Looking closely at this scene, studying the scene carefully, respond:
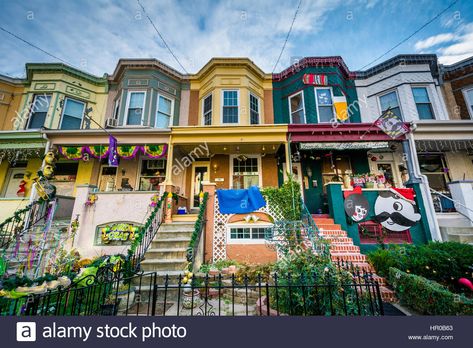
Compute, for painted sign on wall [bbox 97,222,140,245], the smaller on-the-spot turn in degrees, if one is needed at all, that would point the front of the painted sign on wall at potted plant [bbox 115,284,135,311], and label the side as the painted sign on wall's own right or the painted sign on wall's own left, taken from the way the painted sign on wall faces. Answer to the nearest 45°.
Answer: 0° — it already faces it

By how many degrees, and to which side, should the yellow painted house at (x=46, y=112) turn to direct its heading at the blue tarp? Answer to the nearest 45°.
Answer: approximately 45° to its left

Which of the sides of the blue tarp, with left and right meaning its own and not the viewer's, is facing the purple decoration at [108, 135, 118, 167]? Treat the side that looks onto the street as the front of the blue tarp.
right

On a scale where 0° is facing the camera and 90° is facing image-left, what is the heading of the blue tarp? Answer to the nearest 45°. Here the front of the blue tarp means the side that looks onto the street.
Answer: approximately 0°

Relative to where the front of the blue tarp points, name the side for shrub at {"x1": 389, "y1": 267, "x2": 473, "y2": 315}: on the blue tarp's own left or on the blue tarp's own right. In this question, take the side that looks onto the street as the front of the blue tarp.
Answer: on the blue tarp's own left

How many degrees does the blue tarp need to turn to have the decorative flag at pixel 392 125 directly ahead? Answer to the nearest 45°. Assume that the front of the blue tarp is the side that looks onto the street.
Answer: approximately 90° to its left

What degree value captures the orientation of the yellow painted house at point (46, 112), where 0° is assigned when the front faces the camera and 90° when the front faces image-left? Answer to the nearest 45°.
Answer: approximately 0°
